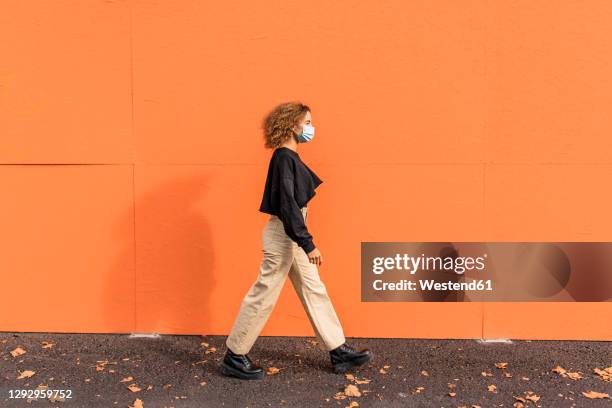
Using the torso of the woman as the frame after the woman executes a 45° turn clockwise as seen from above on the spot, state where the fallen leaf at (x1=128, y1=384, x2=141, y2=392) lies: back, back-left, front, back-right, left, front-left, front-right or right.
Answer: back-right

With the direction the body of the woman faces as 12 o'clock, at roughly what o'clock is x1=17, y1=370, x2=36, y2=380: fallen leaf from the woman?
The fallen leaf is roughly at 6 o'clock from the woman.

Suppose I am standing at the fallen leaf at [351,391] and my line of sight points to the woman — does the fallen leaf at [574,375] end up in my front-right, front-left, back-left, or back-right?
back-right

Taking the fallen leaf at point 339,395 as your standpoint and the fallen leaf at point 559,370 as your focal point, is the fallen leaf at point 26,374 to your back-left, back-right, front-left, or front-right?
back-left

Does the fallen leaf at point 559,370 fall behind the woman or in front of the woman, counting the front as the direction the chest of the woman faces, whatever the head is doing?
in front

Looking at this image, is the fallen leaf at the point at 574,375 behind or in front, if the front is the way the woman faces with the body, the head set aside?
in front

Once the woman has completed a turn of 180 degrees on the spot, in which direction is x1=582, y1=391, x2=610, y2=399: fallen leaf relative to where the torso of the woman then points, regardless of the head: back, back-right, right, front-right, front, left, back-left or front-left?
back

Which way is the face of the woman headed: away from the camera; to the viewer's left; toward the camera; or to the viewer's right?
to the viewer's right

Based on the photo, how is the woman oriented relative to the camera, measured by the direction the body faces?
to the viewer's right

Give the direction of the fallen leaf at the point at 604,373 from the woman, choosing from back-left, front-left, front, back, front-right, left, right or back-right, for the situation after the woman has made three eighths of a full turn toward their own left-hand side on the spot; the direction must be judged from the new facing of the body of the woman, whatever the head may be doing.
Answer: back-right

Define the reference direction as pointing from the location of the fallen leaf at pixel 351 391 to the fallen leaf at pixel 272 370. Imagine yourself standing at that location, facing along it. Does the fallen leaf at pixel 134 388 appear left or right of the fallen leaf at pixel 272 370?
left

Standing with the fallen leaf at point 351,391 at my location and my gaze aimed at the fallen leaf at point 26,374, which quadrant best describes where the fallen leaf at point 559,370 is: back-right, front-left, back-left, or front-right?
back-right

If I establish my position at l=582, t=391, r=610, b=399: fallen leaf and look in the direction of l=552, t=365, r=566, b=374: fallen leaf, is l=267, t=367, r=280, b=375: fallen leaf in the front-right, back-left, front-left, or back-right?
front-left
